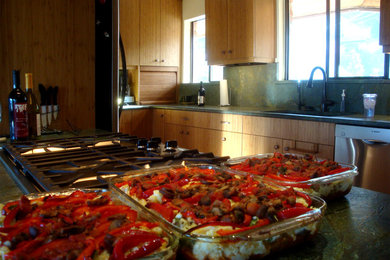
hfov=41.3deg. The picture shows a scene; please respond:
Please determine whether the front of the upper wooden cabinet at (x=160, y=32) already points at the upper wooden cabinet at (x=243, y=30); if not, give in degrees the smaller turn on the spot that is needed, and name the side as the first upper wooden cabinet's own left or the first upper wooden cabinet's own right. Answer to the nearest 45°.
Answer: approximately 45° to the first upper wooden cabinet's own left

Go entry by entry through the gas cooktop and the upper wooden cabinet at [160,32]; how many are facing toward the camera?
1

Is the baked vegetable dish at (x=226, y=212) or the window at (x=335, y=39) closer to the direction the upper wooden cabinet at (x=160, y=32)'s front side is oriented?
the baked vegetable dish

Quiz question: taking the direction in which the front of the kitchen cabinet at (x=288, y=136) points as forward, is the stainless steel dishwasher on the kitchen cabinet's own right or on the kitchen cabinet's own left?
on the kitchen cabinet's own left

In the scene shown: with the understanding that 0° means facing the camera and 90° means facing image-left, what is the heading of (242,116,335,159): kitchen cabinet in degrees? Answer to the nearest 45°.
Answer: approximately 45°

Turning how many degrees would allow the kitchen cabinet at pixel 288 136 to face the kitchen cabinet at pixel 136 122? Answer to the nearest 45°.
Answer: approximately 90° to its right

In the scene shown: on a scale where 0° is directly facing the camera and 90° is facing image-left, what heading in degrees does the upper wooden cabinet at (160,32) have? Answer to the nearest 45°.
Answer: approximately 0°

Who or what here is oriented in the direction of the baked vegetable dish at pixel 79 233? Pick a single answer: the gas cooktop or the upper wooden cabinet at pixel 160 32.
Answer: the upper wooden cabinet

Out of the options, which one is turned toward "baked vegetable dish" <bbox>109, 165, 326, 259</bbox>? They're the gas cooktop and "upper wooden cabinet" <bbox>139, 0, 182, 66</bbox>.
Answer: the upper wooden cabinet
